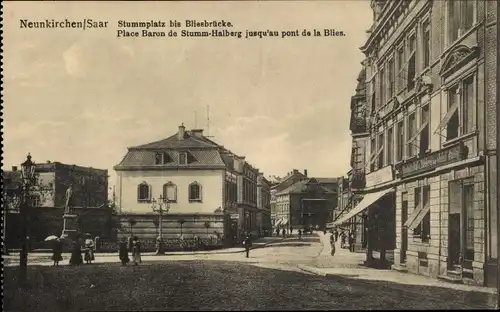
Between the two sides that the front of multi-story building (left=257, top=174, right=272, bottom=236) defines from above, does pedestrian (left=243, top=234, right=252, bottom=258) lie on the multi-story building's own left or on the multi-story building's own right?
on the multi-story building's own right

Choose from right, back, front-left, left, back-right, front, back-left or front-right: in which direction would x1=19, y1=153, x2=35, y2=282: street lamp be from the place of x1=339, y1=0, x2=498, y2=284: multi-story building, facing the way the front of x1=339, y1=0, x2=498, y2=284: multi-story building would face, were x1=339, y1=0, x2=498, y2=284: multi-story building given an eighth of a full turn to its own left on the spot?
right

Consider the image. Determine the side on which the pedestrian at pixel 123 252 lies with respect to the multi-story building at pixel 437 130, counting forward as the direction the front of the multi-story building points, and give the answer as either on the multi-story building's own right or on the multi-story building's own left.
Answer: on the multi-story building's own right

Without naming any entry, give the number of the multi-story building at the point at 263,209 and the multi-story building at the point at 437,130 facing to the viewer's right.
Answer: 1

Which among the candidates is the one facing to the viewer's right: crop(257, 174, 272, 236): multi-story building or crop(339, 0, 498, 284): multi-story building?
crop(257, 174, 272, 236): multi-story building

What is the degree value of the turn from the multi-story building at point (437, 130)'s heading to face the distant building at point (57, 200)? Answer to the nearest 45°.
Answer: approximately 45° to its right

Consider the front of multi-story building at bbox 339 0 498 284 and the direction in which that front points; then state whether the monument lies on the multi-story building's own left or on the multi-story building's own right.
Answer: on the multi-story building's own right

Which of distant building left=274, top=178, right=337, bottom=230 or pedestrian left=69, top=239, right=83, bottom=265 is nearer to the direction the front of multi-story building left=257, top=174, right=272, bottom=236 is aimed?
the distant building

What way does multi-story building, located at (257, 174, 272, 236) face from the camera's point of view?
to the viewer's right

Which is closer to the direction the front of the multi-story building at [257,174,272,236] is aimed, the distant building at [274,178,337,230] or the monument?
the distant building
